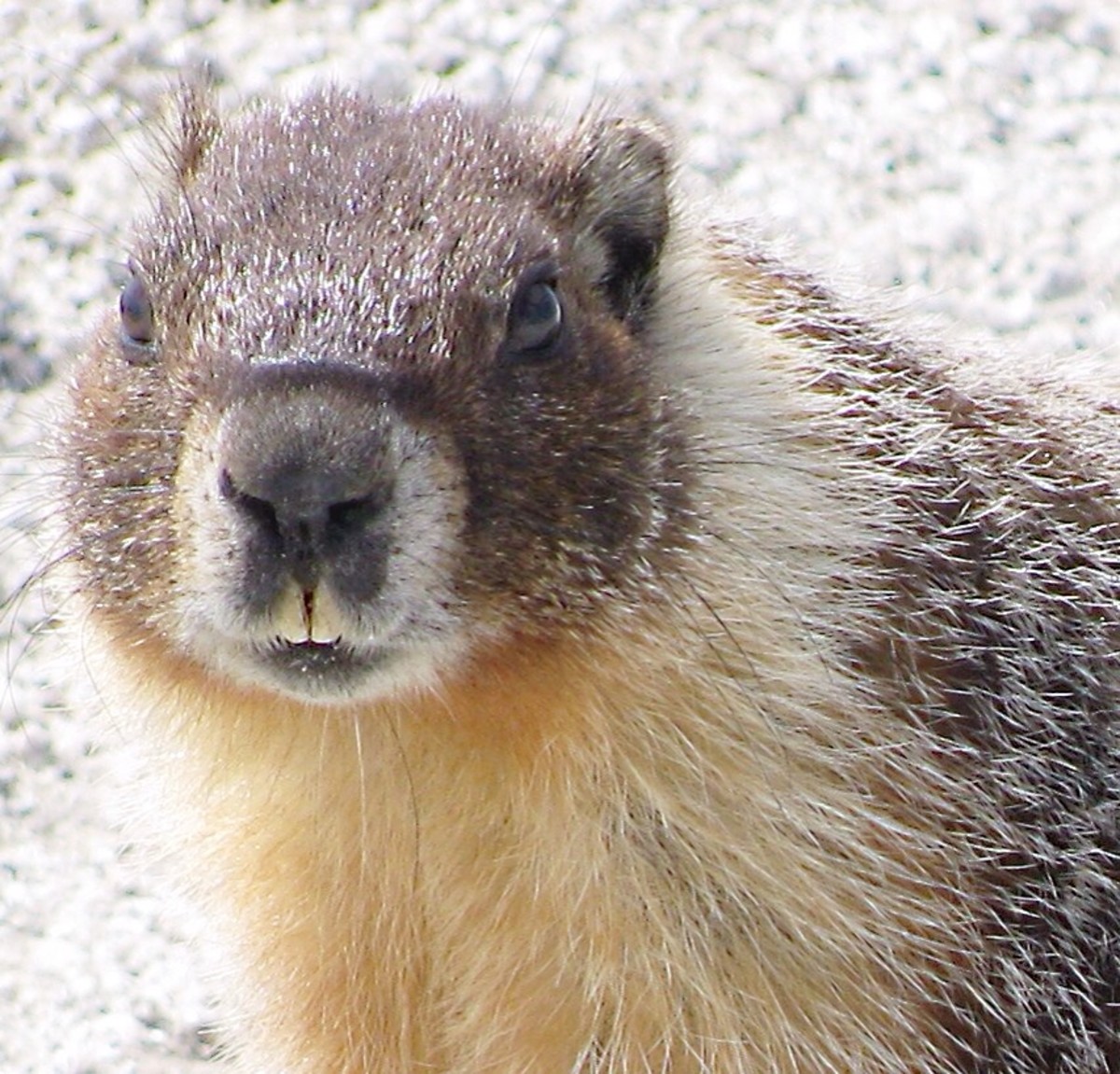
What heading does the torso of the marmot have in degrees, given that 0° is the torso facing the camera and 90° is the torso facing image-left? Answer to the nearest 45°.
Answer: approximately 45°
